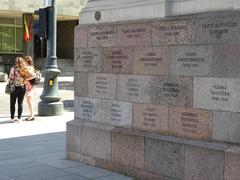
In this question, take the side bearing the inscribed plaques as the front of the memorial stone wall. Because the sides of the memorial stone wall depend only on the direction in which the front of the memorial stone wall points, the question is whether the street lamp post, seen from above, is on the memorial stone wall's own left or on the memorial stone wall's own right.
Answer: on the memorial stone wall's own right

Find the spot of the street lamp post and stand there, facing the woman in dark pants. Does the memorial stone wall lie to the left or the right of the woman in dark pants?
left

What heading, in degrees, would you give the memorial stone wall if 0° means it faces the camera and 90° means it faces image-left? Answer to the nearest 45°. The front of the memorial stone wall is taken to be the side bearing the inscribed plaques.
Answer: approximately 45°

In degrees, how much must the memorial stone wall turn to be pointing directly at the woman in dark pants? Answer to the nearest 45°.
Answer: approximately 90° to its right
